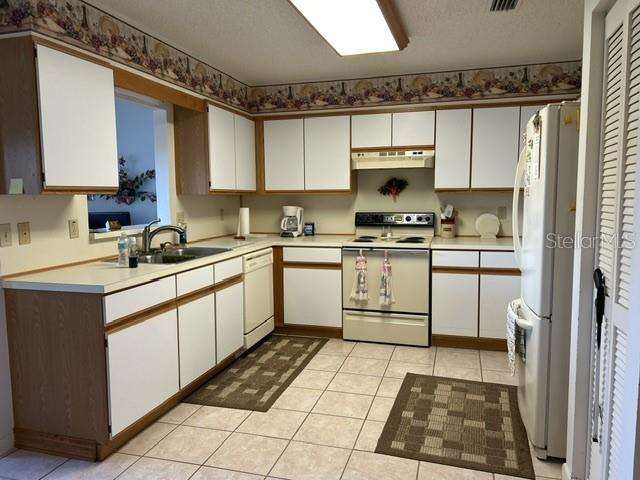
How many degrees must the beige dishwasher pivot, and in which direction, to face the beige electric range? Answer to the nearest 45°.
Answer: approximately 45° to its left

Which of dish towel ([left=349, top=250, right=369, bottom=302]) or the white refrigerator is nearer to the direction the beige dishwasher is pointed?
the white refrigerator

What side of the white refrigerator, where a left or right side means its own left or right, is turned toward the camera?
left

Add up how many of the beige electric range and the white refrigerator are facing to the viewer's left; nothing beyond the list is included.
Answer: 1

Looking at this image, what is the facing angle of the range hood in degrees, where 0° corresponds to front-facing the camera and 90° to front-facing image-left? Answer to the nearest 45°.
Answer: approximately 0°

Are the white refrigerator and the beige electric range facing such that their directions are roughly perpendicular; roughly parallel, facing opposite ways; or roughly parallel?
roughly perpendicular

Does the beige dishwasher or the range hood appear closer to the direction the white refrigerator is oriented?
the beige dishwasher
